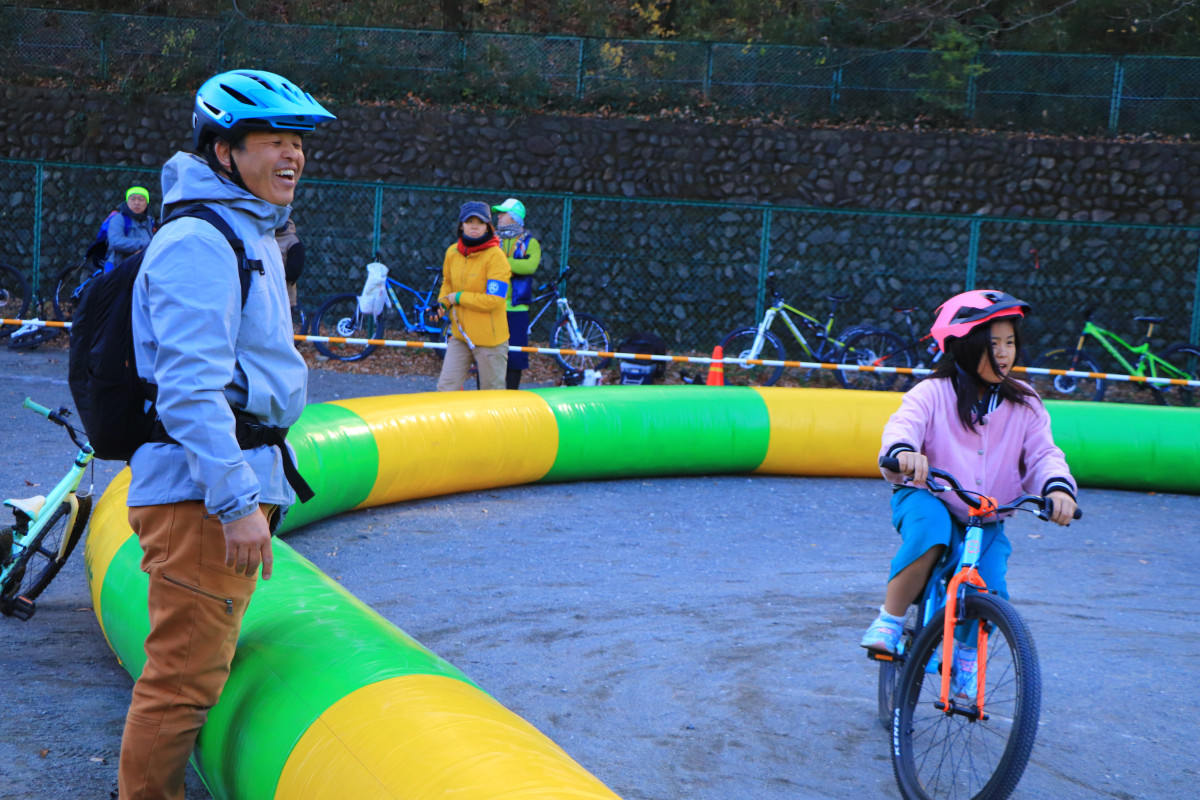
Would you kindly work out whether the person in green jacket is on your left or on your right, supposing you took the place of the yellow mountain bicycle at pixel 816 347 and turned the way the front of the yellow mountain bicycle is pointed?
on your left

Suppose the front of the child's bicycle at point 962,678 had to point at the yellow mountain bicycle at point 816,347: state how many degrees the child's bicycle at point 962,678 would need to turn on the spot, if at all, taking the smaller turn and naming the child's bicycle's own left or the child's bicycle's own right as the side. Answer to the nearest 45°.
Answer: approximately 135° to the child's bicycle's own left

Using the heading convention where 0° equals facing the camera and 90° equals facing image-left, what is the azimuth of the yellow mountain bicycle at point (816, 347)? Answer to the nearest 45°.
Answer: approximately 90°

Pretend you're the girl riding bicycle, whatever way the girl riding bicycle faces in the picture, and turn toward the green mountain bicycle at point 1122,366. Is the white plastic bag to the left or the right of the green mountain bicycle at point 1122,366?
left

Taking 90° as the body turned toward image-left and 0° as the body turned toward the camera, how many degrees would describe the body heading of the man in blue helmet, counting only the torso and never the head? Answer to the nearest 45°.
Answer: approximately 270°

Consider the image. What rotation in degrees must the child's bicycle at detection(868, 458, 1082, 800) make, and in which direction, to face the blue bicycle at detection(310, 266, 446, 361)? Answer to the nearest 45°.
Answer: approximately 180°

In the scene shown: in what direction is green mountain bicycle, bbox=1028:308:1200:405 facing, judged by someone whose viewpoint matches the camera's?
facing to the left of the viewer
